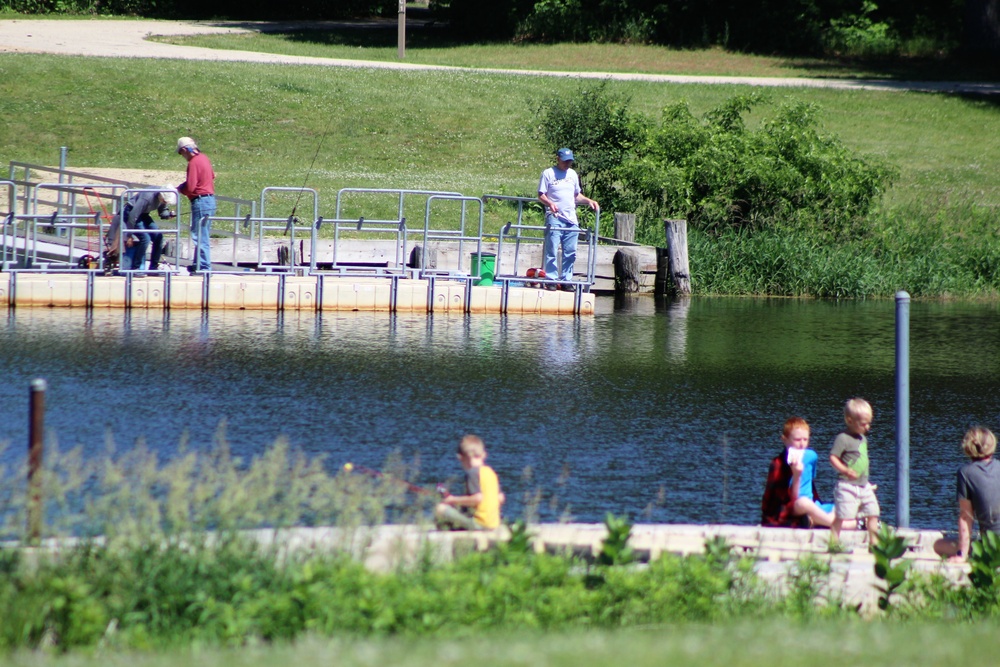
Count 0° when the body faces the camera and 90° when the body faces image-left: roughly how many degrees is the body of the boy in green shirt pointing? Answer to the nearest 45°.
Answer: approximately 315°

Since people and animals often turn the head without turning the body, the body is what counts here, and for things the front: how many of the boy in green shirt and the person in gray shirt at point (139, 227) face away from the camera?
0

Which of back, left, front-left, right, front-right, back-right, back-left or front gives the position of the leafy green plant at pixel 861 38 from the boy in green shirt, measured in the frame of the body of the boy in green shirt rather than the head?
back-left

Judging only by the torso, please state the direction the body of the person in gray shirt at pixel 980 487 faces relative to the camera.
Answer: away from the camera

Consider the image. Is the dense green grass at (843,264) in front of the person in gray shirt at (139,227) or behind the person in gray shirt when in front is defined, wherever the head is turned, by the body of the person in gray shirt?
in front

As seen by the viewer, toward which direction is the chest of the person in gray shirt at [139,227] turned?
to the viewer's right

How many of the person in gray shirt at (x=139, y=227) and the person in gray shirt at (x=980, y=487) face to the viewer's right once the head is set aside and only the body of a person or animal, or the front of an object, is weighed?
1
